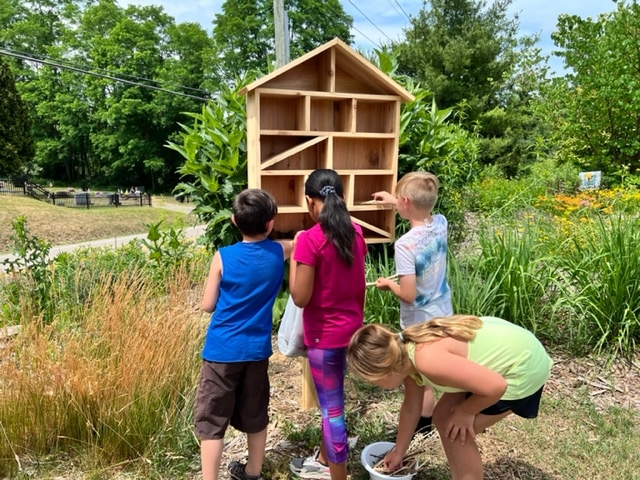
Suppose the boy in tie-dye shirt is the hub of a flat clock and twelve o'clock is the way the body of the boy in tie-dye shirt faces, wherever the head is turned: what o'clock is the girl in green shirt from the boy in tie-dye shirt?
The girl in green shirt is roughly at 7 o'clock from the boy in tie-dye shirt.

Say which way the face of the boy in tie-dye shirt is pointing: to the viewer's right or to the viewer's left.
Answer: to the viewer's left

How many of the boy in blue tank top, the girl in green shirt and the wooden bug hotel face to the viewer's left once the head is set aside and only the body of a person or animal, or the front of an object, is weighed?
1

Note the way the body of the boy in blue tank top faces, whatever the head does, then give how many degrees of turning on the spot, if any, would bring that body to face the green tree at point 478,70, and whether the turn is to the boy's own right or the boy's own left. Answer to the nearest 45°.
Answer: approximately 45° to the boy's own right

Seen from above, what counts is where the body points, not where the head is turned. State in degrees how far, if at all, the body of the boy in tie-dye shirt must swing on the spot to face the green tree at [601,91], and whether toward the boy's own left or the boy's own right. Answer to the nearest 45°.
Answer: approximately 90° to the boy's own right

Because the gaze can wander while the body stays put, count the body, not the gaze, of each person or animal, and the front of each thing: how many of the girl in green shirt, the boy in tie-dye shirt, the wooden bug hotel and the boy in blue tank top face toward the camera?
1

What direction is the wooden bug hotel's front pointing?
toward the camera

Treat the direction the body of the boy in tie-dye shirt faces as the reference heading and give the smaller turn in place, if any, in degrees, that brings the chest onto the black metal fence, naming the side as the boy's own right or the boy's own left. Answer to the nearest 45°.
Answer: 0° — they already face it

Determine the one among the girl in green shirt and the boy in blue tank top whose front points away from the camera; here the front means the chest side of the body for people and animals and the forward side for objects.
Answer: the boy in blue tank top

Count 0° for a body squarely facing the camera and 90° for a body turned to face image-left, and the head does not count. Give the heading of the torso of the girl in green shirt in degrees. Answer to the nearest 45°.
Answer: approximately 90°

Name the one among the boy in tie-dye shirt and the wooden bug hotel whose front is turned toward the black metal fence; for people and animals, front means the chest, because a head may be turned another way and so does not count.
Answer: the boy in tie-dye shirt

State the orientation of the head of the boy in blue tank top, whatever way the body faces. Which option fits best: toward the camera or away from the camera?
away from the camera

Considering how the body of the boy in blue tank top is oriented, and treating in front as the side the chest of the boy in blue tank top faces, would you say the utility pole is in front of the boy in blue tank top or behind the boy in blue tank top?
in front

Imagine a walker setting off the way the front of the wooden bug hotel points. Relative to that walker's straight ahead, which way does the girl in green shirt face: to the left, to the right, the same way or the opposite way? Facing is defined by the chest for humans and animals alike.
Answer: to the right

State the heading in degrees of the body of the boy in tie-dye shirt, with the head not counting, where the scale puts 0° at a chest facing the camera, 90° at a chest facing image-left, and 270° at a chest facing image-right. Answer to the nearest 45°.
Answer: approximately 135°

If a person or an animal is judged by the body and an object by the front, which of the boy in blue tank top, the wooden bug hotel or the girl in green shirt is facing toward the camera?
the wooden bug hotel

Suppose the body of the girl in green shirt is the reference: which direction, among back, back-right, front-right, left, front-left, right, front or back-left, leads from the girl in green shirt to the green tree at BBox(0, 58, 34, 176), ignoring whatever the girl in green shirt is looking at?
front-right
